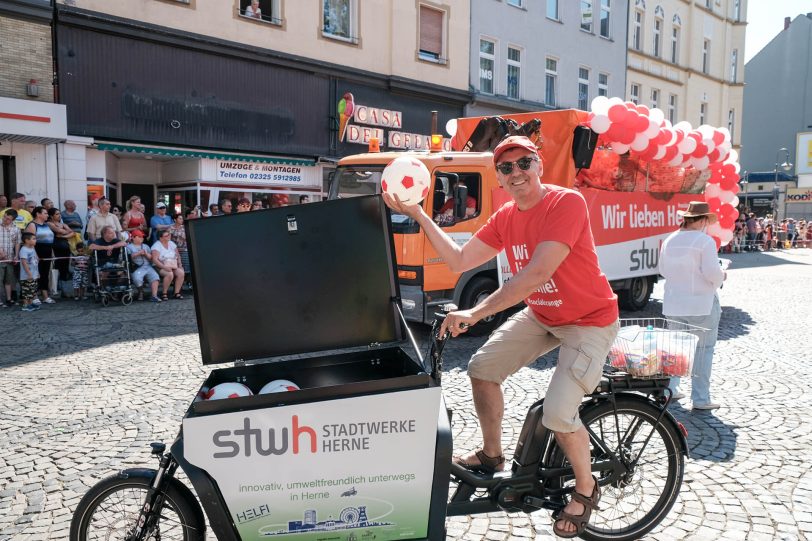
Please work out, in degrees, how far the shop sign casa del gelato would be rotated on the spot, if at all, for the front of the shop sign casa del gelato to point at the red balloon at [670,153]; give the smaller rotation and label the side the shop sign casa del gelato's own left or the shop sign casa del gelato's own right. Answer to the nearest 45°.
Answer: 0° — it already faces it

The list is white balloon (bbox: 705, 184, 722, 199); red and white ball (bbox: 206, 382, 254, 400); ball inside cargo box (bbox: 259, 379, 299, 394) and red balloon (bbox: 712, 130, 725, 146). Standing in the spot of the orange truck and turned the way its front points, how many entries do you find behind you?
2

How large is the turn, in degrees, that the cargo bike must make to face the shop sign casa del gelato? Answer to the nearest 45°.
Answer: approximately 135° to its right

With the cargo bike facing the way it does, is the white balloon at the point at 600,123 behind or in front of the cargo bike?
behind

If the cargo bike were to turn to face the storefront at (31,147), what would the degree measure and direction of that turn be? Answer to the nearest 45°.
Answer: approximately 90° to its right

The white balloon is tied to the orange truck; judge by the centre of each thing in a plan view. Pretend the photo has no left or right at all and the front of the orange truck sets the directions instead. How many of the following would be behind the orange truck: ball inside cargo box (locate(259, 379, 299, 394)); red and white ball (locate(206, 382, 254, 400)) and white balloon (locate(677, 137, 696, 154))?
1

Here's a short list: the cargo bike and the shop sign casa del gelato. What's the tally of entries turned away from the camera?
0

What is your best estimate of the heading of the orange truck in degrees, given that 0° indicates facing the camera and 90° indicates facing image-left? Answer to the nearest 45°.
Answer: approximately 45°

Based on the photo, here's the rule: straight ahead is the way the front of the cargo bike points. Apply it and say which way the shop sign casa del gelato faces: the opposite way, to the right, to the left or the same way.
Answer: to the left

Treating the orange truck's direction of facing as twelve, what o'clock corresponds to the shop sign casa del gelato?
The shop sign casa del gelato is roughly at 4 o'clock from the orange truck.

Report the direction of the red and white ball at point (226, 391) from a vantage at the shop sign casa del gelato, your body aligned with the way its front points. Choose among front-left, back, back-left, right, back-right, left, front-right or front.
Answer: front-right

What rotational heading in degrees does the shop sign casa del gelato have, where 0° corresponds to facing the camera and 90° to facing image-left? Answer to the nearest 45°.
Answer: approximately 315°

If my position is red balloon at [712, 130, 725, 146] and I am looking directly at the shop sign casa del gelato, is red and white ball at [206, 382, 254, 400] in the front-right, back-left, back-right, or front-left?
back-left
